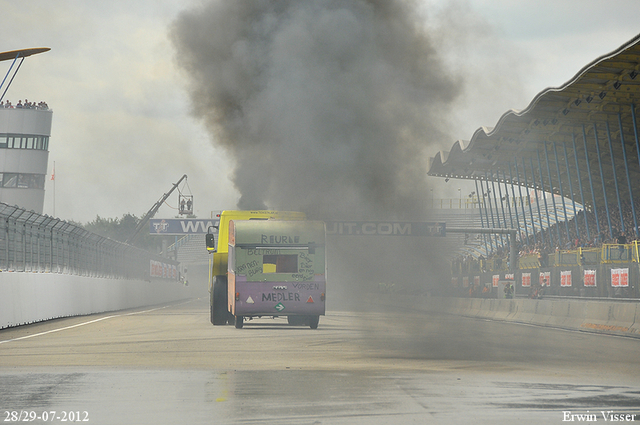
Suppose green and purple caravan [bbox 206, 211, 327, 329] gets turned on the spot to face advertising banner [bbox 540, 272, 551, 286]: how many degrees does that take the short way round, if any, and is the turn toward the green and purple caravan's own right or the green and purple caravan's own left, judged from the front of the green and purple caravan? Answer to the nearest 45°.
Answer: approximately 45° to the green and purple caravan's own right

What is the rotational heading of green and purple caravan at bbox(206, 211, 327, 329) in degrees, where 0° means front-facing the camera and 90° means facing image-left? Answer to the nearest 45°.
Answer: approximately 180°

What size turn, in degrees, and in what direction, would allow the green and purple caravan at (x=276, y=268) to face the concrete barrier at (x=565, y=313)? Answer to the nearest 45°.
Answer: approximately 90° to its right

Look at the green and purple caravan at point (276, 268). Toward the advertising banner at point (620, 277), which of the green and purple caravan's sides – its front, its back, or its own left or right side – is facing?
right
